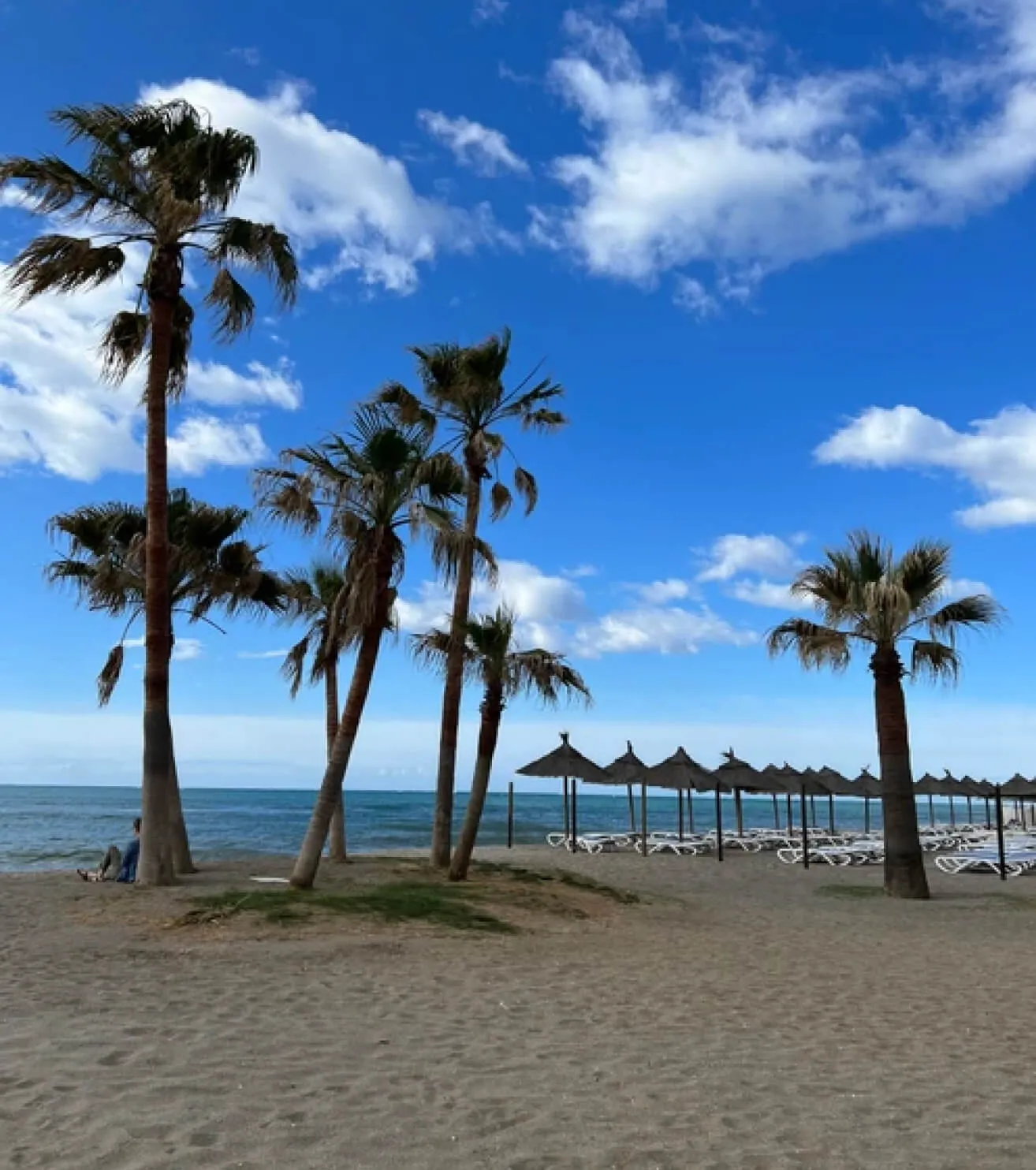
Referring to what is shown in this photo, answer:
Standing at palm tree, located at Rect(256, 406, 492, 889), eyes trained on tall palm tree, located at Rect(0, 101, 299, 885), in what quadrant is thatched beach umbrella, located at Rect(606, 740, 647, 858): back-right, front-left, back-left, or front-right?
back-right

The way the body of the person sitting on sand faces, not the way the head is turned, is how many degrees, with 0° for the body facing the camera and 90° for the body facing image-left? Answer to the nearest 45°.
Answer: approximately 90°

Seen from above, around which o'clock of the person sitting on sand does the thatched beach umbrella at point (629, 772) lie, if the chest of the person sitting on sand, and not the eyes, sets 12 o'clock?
The thatched beach umbrella is roughly at 5 o'clock from the person sitting on sand.

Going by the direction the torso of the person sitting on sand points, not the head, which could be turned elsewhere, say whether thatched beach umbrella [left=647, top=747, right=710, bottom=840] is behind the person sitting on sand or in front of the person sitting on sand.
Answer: behind

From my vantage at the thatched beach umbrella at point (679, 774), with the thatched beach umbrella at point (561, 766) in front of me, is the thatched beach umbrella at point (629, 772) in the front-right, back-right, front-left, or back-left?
front-right

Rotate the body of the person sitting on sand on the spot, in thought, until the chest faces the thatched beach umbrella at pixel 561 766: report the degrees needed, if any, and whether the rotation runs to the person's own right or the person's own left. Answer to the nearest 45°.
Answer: approximately 135° to the person's own right
